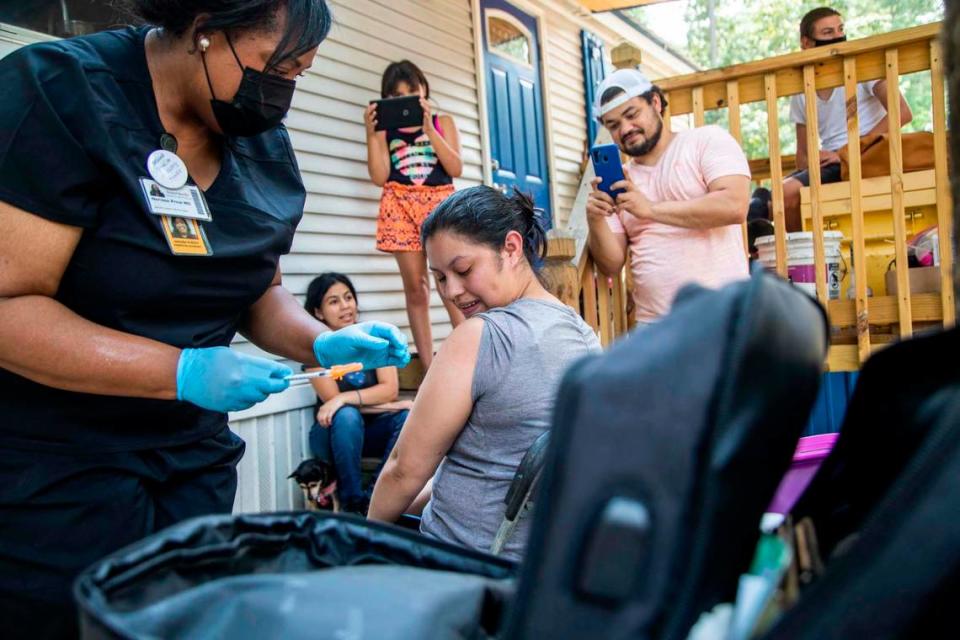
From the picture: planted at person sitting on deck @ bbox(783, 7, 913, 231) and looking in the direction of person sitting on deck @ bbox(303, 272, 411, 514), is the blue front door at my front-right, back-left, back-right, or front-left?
front-right

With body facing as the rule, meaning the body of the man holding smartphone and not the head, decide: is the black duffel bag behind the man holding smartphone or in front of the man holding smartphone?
in front

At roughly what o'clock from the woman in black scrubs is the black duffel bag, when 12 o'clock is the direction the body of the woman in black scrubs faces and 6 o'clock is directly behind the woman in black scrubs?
The black duffel bag is roughly at 1 o'clock from the woman in black scrubs.

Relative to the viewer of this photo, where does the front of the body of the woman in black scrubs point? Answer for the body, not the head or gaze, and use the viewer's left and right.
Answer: facing the viewer and to the right of the viewer

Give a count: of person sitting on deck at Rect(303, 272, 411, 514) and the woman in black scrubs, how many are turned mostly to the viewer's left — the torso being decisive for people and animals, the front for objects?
0

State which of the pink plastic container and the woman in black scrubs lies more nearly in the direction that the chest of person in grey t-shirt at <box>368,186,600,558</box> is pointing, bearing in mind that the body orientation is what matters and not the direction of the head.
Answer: the woman in black scrubs

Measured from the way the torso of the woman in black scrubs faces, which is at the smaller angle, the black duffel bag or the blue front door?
the black duffel bag

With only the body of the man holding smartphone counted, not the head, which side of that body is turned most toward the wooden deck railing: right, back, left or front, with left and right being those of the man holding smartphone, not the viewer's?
back

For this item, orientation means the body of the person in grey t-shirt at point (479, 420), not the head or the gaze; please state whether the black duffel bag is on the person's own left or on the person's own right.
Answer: on the person's own left

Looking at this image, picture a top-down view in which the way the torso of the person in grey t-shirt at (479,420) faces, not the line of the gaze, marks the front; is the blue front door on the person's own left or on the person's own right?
on the person's own right

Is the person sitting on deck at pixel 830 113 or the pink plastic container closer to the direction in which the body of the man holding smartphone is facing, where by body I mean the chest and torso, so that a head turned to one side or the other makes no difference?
the pink plastic container

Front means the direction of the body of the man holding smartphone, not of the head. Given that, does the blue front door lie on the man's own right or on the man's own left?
on the man's own right

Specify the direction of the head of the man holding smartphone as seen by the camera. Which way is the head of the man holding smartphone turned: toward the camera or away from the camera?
toward the camera

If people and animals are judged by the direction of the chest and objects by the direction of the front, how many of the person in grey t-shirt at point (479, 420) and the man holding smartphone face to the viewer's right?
0

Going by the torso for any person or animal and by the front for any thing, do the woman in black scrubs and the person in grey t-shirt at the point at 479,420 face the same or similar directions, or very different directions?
very different directions
